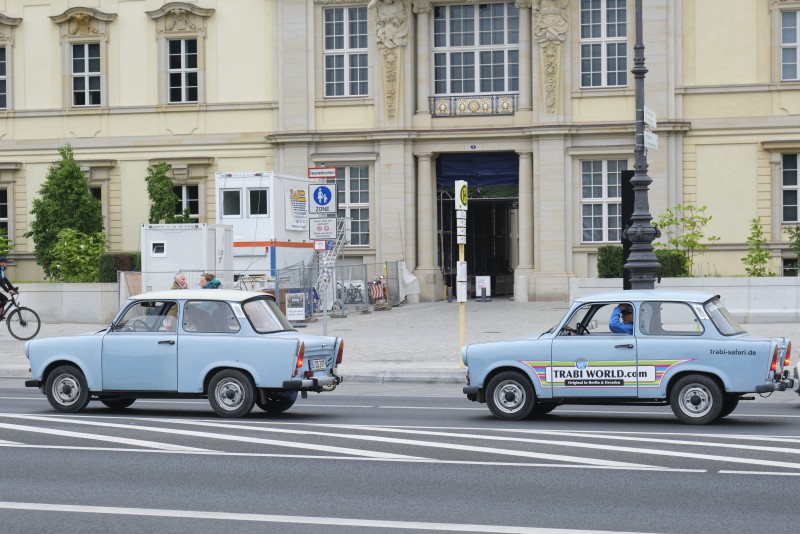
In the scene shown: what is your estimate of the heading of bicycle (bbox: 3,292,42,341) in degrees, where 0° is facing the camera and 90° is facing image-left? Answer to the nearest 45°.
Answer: approximately 270°

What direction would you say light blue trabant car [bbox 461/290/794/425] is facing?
to the viewer's left

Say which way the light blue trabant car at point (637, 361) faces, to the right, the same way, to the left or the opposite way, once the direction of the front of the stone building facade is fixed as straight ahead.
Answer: to the right

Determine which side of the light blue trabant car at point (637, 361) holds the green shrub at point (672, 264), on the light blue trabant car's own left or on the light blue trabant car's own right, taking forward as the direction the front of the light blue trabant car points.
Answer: on the light blue trabant car's own right

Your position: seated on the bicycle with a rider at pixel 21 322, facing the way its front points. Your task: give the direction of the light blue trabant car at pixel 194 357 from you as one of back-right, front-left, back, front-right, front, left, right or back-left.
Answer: right

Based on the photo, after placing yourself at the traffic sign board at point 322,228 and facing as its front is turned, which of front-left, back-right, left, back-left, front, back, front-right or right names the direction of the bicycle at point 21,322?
back-right

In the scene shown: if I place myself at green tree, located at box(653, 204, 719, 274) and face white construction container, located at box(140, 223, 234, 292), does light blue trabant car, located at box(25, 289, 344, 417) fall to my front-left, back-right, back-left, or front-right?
front-left

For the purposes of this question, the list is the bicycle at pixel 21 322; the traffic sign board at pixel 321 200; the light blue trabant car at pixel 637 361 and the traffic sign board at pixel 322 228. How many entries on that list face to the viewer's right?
1

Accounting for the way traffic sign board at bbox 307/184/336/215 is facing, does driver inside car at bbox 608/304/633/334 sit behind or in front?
in front

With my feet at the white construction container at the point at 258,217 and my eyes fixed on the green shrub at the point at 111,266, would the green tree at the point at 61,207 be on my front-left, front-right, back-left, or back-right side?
front-right

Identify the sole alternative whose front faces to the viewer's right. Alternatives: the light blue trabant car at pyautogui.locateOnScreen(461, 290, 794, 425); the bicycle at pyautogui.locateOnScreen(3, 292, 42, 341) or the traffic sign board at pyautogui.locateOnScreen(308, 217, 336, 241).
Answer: the bicycle

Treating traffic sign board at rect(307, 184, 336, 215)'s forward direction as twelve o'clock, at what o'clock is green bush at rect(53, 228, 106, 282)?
The green bush is roughly at 5 o'clock from the traffic sign board.

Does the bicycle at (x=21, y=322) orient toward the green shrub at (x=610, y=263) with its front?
yes

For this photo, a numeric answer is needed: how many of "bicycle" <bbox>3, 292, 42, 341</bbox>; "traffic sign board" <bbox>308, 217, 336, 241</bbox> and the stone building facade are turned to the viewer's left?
0

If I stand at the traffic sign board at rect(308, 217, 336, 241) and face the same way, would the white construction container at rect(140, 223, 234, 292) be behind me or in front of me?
behind

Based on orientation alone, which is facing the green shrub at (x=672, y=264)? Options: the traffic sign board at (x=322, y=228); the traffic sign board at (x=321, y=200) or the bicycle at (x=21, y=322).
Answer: the bicycle

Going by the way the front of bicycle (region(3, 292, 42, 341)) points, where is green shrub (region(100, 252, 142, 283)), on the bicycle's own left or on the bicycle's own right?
on the bicycle's own left

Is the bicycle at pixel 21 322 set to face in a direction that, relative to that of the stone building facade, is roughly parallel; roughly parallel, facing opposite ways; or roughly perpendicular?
roughly perpendicular

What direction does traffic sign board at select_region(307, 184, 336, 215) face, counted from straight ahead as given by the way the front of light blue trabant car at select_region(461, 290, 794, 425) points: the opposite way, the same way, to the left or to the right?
to the left
